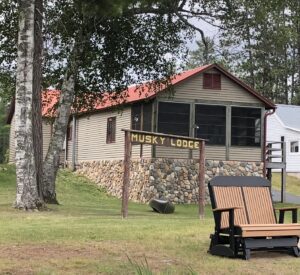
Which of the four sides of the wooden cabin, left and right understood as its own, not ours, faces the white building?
left

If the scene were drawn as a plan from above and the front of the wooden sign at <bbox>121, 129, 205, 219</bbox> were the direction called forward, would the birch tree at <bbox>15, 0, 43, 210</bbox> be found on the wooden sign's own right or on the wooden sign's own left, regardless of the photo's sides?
on the wooden sign's own right

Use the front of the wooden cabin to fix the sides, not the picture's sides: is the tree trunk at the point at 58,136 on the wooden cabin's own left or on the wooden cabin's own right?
on the wooden cabin's own right

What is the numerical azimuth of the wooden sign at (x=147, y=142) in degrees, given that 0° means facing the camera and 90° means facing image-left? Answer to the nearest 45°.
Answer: approximately 315°

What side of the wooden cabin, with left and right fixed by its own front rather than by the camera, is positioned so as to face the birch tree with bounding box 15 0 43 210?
right

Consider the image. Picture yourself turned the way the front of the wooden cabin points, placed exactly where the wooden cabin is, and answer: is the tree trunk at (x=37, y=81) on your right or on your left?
on your right
